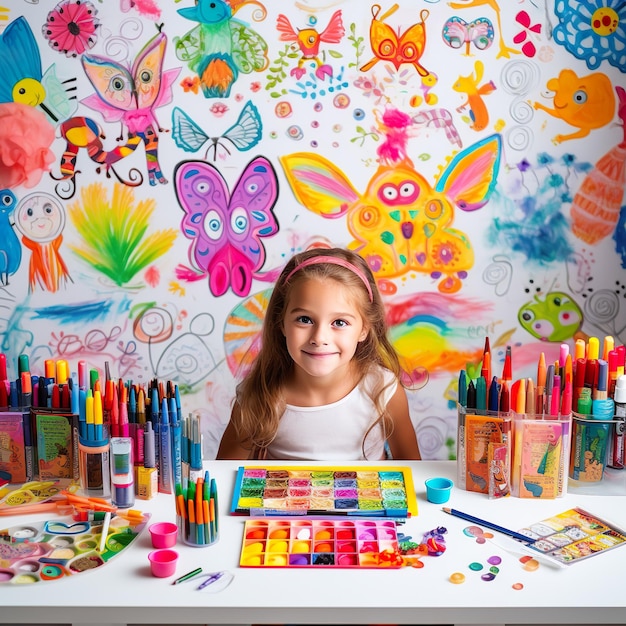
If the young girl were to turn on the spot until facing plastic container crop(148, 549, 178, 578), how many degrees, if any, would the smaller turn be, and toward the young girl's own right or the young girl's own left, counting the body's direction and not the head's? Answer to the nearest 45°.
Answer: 0° — they already face it

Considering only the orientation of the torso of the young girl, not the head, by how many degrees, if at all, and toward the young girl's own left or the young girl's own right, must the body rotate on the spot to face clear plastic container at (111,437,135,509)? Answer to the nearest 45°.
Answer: approximately 45° to the young girl's own right

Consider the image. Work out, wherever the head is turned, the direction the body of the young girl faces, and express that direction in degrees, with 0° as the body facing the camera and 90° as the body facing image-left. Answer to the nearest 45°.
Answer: approximately 0°

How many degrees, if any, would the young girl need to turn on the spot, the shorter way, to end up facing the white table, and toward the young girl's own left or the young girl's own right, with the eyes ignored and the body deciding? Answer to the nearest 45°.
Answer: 0° — they already face it

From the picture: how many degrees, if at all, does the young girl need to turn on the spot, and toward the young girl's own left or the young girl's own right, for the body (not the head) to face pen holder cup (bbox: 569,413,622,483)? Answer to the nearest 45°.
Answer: approximately 45° to the young girl's own left
